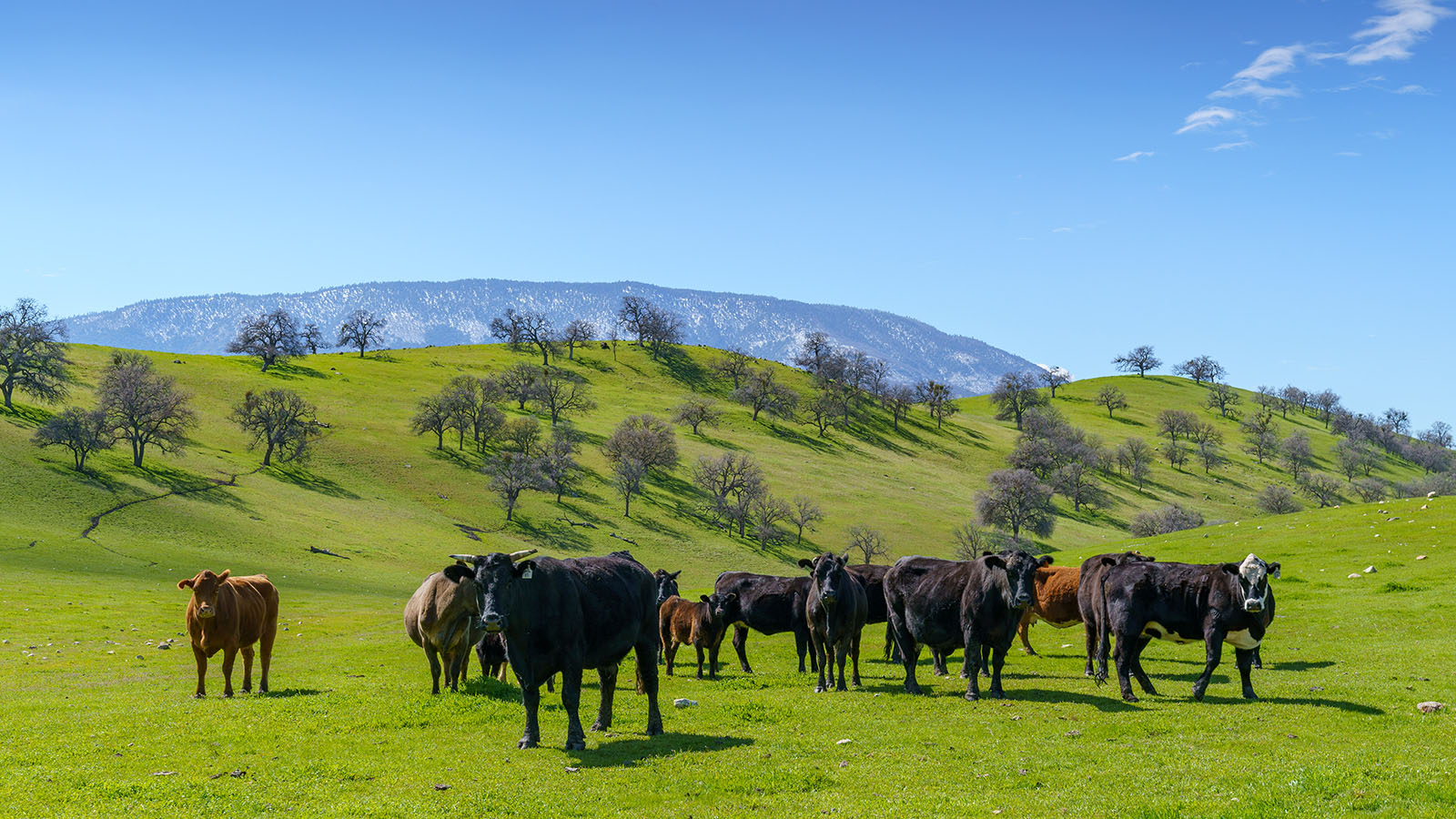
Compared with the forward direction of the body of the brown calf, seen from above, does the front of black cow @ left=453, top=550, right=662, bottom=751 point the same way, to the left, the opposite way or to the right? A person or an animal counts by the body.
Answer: to the right

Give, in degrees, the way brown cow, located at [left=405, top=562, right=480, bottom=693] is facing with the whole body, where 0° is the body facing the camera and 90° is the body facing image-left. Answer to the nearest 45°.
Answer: approximately 315°

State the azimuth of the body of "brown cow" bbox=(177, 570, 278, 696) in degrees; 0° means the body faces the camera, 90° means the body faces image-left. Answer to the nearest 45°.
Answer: approximately 45°

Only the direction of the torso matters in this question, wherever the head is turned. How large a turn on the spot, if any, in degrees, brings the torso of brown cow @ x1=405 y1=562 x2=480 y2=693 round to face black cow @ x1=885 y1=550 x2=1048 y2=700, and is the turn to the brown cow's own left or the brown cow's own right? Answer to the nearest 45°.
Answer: approximately 45° to the brown cow's own left

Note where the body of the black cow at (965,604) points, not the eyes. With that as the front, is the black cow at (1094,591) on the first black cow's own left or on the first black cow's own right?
on the first black cow's own left

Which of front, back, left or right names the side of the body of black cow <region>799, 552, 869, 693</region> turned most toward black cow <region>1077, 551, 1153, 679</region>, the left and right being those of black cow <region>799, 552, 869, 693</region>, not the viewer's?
left

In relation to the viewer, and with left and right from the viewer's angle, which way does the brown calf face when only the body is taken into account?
facing the viewer and to the right of the viewer

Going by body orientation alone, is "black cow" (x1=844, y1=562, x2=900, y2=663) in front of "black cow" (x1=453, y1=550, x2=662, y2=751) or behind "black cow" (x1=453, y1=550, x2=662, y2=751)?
behind

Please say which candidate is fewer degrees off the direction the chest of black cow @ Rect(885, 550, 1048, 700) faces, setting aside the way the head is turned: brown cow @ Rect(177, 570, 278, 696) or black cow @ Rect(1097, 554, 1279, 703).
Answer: the black cow
